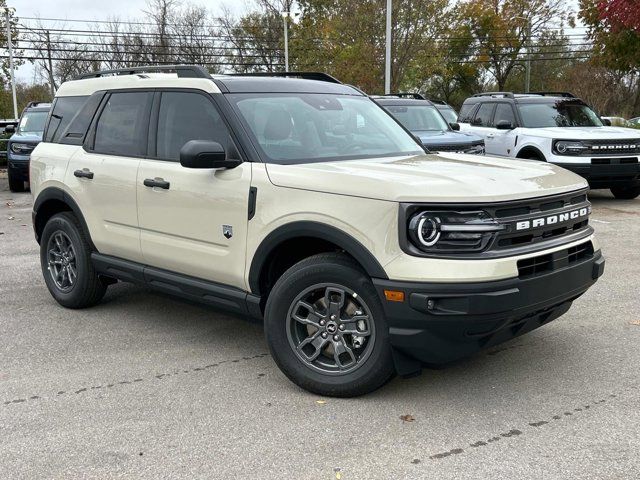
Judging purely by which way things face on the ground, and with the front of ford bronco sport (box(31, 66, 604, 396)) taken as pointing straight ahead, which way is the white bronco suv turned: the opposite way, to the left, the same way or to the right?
the same way

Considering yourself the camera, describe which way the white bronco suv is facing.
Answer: facing the viewer and to the right of the viewer

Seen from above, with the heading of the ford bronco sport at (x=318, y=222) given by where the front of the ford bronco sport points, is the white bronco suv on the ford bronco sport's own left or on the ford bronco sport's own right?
on the ford bronco sport's own left

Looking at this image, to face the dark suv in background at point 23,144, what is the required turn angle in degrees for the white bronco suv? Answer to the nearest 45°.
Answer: approximately 135° to its right

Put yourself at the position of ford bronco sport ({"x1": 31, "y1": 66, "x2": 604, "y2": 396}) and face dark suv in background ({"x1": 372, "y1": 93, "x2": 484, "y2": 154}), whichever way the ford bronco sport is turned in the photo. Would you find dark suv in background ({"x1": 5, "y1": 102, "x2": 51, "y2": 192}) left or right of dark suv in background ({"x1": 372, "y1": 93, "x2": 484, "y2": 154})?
left

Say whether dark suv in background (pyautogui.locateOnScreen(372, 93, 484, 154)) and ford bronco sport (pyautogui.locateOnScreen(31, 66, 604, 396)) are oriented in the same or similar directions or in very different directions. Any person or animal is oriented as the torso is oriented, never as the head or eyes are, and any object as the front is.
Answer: same or similar directions

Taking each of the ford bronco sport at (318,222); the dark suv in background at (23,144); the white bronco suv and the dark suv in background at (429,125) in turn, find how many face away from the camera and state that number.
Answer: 0

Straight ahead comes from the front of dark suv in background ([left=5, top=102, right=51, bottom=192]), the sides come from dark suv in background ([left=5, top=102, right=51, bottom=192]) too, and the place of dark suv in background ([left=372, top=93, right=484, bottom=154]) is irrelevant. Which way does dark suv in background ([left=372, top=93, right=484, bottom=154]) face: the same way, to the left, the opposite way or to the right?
the same way

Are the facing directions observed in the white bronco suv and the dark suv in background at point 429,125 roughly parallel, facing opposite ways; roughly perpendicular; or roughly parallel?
roughly parallel

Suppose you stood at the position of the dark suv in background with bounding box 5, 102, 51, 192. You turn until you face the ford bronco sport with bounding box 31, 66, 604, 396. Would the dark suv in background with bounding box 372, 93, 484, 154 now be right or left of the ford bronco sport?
left

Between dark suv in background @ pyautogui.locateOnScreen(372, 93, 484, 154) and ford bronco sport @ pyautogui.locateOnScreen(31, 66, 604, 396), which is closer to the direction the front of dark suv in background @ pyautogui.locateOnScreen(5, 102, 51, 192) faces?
the ford bronco sport

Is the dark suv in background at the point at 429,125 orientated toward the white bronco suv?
no

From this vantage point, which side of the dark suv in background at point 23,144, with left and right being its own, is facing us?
front

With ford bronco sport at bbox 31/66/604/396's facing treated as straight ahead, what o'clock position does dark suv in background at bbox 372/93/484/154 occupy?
The dark suv in background is roughly at 8 o'clock from the ford bronco sport.
